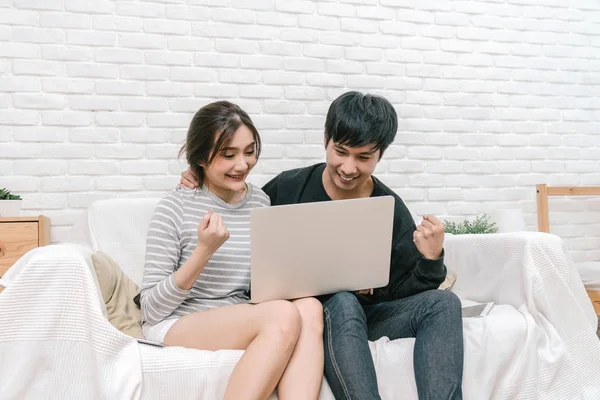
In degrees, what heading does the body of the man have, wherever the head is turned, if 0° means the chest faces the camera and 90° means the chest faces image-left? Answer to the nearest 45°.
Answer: approximately 0°

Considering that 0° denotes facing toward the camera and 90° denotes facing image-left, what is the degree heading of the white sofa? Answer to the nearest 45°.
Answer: approximately 0°

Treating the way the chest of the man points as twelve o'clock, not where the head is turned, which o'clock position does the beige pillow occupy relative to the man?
The beige pillow is roughly at 3 o'clock from the man.

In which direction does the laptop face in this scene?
away from the camera

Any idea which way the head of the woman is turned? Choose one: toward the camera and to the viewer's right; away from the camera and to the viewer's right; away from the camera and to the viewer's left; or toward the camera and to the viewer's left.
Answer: toward the camera and to the viewer's right

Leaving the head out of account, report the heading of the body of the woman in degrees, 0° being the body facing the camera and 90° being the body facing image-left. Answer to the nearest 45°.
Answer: approximately 315°

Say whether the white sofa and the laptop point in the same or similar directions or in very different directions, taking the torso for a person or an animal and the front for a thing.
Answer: very different directions

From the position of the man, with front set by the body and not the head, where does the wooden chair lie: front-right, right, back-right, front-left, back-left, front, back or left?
back-left

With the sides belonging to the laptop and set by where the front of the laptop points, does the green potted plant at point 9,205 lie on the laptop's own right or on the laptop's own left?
on the laptop's own left
